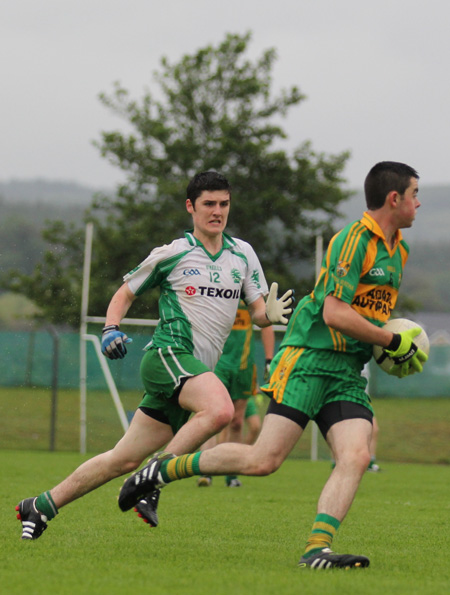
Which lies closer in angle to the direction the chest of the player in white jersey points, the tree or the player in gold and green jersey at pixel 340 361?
the player in gold and green jersey

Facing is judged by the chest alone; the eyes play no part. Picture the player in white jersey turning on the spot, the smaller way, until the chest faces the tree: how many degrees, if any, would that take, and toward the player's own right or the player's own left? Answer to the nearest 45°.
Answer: approximately 135° to the player's own left

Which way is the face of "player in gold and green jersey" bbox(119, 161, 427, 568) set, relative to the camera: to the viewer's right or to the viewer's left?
to the viewer's right

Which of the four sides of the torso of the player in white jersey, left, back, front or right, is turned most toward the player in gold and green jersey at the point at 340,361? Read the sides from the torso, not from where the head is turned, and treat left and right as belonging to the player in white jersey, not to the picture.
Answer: front

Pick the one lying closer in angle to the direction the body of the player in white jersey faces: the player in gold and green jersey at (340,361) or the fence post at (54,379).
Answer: the player in gold and green jersey

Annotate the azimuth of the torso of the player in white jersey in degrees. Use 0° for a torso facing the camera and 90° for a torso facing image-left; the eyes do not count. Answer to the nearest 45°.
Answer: approximately 315°

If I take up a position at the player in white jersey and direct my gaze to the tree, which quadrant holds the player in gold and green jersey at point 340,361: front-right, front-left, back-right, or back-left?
back-right

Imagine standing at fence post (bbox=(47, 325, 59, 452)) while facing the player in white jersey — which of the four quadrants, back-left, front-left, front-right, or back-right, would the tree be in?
back-left

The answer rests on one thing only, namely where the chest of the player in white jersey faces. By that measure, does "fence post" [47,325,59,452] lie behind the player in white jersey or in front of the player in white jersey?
behind
